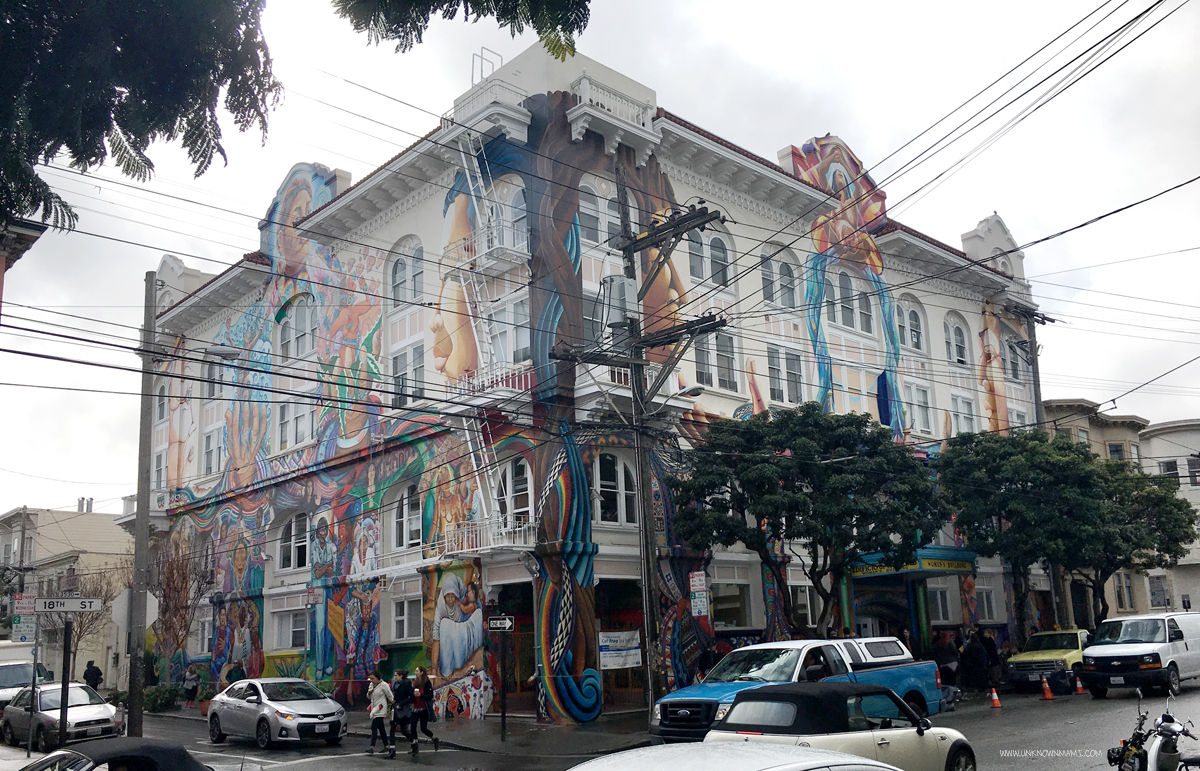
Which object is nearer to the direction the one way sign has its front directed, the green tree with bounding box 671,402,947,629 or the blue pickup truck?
the blue pickup truck

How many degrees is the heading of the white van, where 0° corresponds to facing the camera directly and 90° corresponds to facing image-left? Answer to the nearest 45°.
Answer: approximately 45°

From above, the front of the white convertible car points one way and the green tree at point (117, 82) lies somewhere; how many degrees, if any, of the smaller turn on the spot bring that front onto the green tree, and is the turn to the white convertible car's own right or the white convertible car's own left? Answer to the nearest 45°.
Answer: approximately 180°

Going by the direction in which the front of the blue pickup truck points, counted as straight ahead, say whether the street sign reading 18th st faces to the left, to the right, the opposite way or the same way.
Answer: to the left

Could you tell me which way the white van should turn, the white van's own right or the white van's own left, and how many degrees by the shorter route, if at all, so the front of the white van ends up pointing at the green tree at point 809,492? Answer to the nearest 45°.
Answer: approximately 45° to the white van's own right

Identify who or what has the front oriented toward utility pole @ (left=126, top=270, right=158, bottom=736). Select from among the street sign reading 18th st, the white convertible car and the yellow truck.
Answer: the yellow truck

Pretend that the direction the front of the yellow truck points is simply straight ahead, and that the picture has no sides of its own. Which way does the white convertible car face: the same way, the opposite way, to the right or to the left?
the opposite way

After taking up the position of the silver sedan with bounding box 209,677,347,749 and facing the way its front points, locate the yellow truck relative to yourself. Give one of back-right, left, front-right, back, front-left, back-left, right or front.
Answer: front-left

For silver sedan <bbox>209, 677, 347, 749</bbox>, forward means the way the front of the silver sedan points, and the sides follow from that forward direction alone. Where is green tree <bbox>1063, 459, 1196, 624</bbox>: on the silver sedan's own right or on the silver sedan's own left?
on the silver sedan's own left

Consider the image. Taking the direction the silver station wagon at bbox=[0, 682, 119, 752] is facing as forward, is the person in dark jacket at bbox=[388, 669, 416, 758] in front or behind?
in front

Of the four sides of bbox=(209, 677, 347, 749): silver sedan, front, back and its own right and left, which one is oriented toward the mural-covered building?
left

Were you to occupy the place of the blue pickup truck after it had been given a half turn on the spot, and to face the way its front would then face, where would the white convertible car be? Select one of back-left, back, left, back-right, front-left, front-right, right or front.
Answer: back-right

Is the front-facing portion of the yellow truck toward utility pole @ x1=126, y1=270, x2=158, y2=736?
yes

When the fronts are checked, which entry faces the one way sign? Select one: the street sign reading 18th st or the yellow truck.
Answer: the yellow truck

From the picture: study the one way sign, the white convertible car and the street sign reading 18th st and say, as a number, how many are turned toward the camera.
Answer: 2
